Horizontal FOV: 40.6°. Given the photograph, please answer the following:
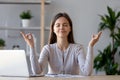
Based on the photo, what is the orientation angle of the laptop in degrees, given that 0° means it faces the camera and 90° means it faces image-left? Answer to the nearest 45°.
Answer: approximately 225°

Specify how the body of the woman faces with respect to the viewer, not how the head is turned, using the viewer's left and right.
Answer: facing the viewer

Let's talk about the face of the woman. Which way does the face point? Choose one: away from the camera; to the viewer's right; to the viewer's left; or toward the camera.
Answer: toward the camera
